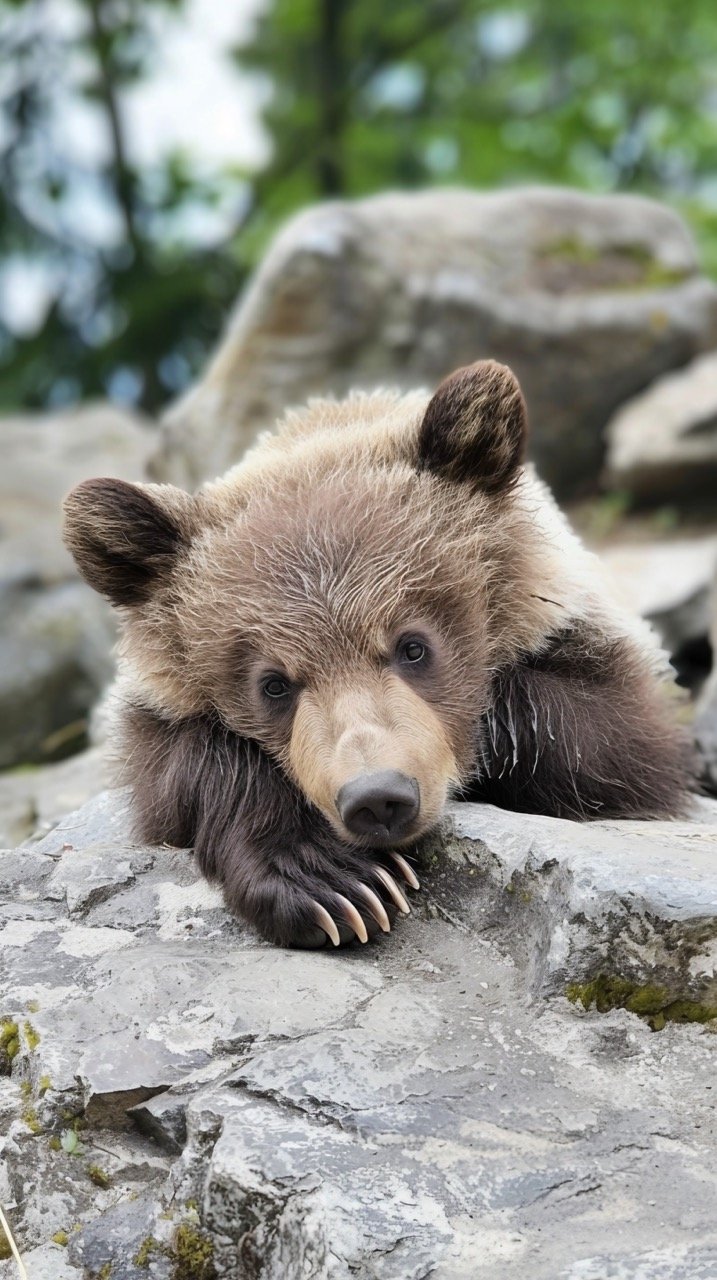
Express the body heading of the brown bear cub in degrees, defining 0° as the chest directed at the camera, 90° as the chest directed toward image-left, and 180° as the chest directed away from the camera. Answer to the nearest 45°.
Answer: approximately 0°

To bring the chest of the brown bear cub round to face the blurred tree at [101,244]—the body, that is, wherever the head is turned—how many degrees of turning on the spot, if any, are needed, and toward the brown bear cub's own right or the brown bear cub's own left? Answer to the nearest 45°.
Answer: approximately 180°

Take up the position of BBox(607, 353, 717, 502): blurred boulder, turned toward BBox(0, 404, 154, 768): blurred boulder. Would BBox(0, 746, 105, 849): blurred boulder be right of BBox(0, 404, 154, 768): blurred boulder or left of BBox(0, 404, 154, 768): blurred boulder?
left

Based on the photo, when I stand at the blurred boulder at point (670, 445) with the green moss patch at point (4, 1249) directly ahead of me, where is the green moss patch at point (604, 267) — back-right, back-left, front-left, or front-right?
back-right

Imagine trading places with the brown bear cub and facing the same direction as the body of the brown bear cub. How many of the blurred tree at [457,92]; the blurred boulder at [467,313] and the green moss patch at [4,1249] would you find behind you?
2

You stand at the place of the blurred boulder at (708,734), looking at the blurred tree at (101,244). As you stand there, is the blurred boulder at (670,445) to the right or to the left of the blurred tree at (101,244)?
right

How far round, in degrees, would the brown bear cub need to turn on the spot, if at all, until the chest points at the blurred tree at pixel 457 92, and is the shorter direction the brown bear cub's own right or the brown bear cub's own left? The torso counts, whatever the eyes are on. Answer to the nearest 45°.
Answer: approximately 180°

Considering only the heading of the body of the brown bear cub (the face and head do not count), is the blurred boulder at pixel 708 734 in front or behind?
behind

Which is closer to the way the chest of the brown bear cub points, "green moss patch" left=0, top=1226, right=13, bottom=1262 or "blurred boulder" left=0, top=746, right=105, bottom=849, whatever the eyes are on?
the green moss patch

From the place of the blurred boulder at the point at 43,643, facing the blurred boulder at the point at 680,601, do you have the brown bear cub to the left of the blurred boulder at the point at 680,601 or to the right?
right
